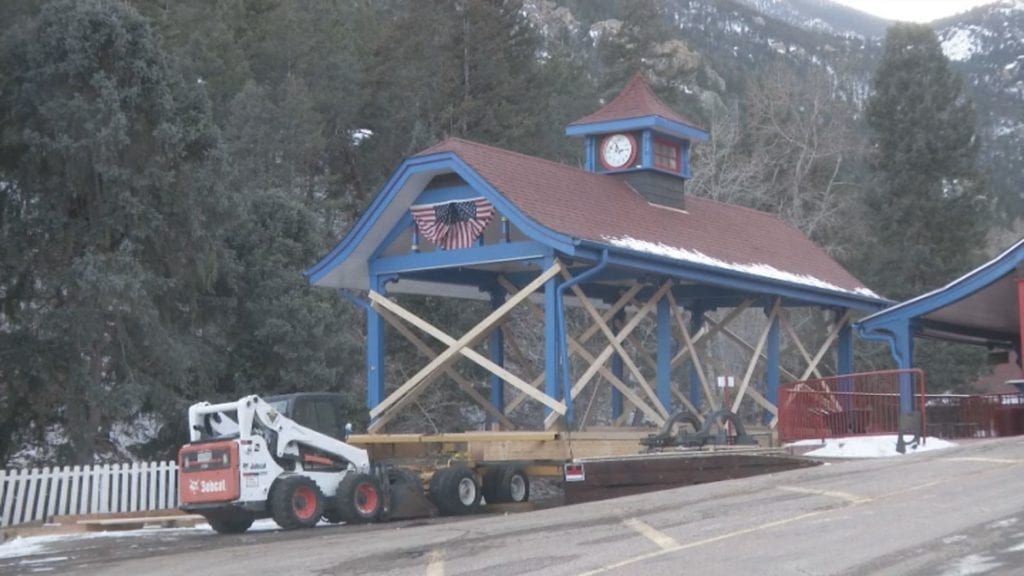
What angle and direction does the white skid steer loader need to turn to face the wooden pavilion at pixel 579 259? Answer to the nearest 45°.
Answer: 0° — it already faces it

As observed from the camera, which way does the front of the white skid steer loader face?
facing away from the viewer and to the right of the viewer

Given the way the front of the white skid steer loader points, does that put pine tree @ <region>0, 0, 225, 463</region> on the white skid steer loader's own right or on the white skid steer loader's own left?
on the white skid steer loader's own left

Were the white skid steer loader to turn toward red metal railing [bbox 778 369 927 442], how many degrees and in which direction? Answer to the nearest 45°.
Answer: approximately 45° to its right

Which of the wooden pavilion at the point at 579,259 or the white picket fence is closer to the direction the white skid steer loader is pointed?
the wooden pavilion

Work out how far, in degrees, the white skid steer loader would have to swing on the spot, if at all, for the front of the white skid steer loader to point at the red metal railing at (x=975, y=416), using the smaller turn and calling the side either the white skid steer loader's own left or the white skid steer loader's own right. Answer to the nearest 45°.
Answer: approximately 45° to the white skid steer loader's own right
